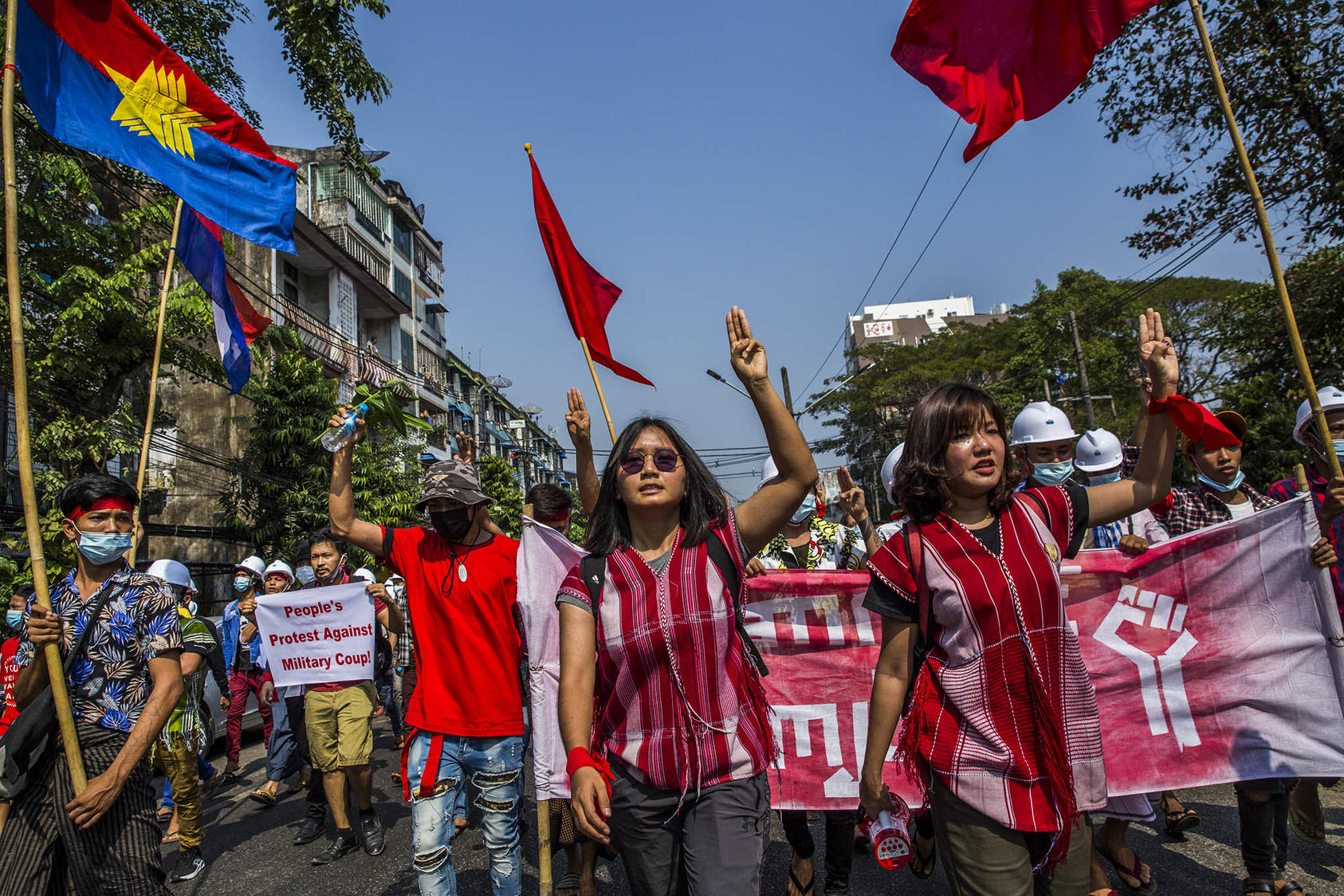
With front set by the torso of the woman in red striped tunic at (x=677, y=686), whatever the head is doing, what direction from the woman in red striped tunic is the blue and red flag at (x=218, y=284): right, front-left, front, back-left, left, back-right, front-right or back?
back-right

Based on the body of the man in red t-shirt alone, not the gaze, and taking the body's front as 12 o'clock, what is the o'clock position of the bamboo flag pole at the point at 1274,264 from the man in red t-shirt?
The bamboo flag pole is roughly at 10 o'clock from the man in red t-shirt.

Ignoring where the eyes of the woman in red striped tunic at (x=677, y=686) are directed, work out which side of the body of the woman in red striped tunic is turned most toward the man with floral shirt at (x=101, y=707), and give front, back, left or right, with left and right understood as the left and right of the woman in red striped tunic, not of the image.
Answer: right

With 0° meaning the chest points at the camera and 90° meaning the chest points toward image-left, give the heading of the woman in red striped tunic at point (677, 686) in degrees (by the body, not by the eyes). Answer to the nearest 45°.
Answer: approximately 0°

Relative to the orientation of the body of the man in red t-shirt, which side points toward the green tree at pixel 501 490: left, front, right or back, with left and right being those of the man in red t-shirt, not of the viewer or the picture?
back

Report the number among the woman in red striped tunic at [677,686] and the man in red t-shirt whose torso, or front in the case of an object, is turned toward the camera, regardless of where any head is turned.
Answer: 2

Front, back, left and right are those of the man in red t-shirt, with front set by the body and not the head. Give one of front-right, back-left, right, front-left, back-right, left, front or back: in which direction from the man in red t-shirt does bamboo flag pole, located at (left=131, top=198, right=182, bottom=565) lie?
back-right
